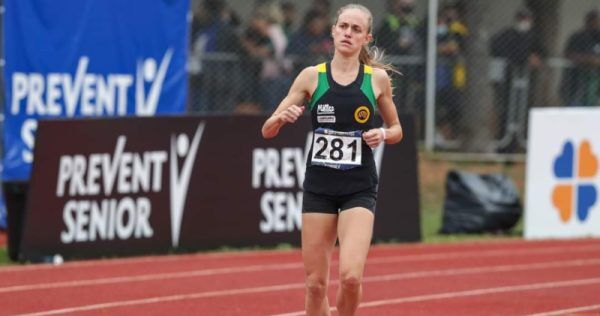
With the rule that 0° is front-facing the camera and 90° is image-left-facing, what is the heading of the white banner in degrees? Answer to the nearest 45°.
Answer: approximately 0°

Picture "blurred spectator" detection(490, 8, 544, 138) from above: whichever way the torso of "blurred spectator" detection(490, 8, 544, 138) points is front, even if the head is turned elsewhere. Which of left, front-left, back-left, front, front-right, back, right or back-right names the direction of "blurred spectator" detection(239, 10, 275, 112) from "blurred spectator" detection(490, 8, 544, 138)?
front-right

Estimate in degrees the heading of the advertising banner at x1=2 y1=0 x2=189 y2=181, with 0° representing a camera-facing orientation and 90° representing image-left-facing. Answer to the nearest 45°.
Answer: approximately 0°

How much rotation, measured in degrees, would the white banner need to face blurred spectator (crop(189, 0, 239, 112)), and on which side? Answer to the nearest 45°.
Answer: approximately 90° to its right

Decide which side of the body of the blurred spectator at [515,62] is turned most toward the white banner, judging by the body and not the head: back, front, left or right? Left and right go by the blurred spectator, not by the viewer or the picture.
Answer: front

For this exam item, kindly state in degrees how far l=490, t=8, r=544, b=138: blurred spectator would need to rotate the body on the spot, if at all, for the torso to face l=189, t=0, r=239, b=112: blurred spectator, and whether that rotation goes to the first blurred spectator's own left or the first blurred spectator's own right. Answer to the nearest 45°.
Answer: approximately 45° to the first blurred spectator's own right

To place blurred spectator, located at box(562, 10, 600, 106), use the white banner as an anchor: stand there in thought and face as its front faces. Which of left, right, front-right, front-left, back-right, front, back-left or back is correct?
back
